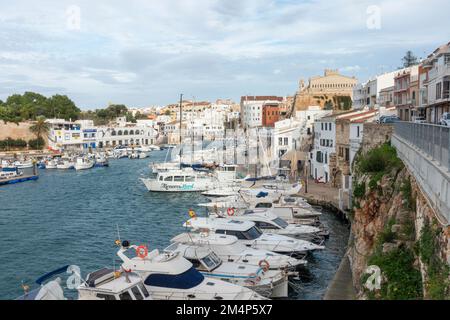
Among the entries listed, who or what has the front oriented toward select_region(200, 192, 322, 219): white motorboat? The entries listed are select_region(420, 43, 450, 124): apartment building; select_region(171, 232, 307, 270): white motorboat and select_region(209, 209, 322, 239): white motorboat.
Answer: the apartment building

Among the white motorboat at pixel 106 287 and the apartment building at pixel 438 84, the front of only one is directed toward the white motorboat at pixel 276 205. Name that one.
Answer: the apartment building
